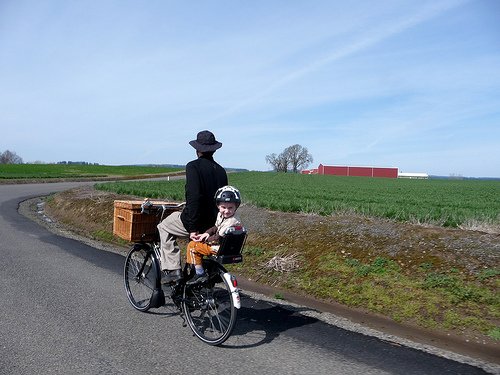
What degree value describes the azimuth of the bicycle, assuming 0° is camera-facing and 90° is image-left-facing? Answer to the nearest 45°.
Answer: approximately 135°
